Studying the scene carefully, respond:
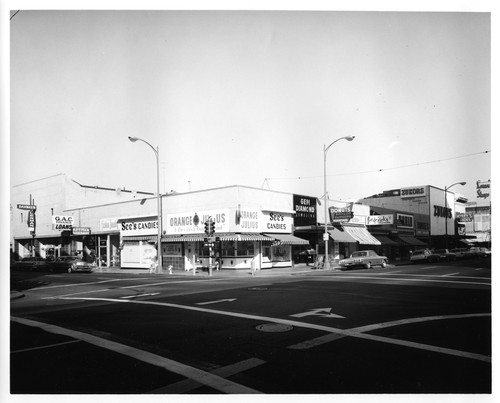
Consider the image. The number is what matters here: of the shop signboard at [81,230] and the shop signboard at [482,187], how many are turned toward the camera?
2

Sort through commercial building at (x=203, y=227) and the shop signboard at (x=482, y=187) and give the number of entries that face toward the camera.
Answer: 2

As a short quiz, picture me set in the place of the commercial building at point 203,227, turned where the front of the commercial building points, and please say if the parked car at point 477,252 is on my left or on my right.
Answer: on my left
